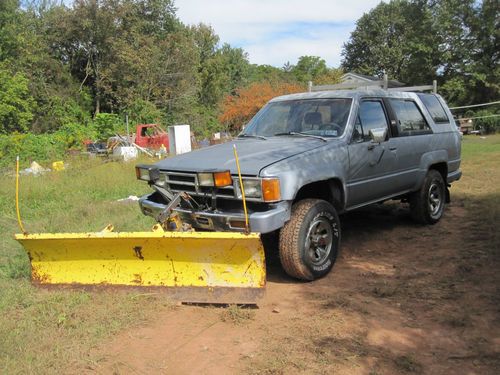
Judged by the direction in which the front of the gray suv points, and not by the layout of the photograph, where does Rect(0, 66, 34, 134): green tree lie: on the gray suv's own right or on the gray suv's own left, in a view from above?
on the gray suv's own right

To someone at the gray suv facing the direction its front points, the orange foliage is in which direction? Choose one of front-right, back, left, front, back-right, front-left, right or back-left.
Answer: back-right

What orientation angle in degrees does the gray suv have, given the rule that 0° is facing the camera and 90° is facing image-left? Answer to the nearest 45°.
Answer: approximately 45°

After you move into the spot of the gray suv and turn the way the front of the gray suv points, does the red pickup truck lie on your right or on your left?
on your right

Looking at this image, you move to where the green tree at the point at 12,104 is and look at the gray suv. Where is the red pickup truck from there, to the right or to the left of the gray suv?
left
